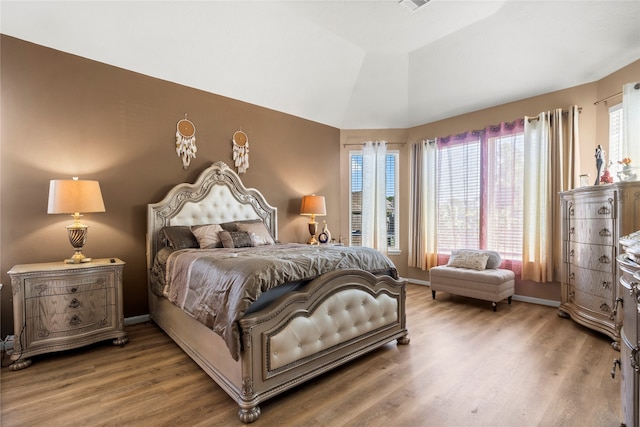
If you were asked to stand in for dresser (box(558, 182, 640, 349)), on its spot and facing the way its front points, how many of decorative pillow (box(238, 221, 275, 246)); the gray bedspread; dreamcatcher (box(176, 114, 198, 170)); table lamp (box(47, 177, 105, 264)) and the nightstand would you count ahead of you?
5

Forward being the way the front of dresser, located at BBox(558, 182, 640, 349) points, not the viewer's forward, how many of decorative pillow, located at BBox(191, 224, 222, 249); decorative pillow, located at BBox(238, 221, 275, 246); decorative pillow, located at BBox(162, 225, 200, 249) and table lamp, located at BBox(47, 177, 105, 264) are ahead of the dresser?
4

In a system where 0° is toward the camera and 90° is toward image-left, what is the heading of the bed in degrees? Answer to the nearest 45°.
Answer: approximately 315°

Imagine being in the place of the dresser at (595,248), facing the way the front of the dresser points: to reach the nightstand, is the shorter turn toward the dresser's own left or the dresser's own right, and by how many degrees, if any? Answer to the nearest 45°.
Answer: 0° — it already faces it

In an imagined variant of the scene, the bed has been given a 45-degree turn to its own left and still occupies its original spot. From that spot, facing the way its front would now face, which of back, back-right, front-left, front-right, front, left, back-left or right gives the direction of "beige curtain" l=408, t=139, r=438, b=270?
front-left

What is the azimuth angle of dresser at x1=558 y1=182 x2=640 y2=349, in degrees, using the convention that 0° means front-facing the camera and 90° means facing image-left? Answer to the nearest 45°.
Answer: approximately 45°

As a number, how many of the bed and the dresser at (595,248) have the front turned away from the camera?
0

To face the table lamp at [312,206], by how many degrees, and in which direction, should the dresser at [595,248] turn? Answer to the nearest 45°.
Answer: approximately 45° to its right

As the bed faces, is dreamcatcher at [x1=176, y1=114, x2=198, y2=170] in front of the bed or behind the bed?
behind

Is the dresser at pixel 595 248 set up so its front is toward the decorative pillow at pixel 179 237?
yes

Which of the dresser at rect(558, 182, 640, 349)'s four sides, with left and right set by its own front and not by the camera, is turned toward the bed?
front

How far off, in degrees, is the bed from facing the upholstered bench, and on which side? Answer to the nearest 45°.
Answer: approximately 90° to its left

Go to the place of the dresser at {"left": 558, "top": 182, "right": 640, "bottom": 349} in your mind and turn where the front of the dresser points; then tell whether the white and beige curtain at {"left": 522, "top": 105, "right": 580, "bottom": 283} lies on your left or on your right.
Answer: on your right

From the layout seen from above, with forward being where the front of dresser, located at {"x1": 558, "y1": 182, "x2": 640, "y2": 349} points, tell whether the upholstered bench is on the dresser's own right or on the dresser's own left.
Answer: on the dresser's own right
